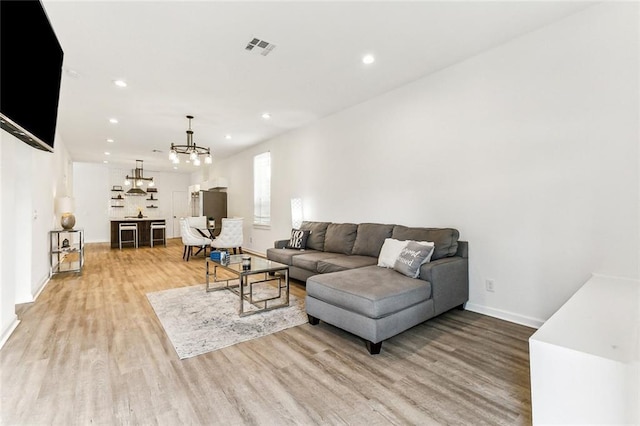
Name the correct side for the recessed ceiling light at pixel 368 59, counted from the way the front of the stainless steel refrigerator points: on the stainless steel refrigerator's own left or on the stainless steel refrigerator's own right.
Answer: on the stainless steel refrigerator's own left

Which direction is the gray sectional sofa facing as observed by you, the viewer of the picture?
facing the viewer and to the left of the viewer

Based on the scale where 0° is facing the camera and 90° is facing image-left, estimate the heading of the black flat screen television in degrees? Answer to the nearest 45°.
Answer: approximately 315°

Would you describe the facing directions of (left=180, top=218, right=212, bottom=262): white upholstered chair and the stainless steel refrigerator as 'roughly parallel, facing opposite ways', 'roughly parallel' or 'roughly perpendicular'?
roughly parallel, facing opposite ways

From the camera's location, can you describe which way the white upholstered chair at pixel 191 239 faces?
facing to the right of the viewer

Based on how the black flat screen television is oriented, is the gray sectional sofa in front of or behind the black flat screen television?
in front

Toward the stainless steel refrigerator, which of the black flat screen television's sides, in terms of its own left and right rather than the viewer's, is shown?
left

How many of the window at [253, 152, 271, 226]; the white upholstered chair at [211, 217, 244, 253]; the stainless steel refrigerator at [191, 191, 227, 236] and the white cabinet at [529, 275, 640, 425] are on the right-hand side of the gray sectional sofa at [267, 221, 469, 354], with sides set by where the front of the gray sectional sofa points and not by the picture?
3

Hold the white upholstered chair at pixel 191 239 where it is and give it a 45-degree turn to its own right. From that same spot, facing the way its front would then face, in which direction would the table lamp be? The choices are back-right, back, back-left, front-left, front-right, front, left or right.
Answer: back-right
